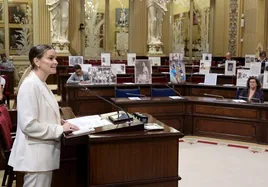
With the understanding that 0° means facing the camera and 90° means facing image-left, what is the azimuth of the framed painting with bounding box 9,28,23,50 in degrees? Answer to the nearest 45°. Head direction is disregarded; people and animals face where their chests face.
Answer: approximately 0°

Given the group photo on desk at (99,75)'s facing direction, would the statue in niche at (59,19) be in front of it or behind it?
behind

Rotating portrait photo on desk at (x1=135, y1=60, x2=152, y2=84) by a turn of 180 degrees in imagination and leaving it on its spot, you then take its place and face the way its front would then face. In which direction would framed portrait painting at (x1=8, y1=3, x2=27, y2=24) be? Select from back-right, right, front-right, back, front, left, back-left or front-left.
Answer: front-left

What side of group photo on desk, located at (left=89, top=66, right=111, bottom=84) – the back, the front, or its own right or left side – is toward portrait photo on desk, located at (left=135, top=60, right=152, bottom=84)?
left

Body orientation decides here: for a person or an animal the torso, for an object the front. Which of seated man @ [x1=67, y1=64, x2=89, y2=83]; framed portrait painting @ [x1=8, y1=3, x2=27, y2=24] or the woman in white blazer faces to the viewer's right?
the woman in white blazer

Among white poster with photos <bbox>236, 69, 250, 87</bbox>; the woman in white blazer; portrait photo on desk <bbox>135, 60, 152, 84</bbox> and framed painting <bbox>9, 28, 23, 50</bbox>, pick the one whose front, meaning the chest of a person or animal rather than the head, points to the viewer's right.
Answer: the woman in white blazer

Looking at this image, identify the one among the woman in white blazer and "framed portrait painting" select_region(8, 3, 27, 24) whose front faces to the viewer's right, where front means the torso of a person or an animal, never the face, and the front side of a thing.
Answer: the woman in white blazer

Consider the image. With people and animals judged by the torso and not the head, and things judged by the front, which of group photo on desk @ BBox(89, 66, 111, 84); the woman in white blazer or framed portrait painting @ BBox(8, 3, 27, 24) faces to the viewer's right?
the woman in white blazer

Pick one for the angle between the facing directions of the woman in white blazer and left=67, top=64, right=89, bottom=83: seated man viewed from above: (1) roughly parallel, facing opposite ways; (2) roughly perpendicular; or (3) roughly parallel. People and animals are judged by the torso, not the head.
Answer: roughly perpendicular

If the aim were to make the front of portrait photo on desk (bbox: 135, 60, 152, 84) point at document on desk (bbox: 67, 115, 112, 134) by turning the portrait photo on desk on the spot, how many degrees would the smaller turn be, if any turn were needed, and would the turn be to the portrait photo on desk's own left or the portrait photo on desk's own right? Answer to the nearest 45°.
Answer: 0° — it already faces it
